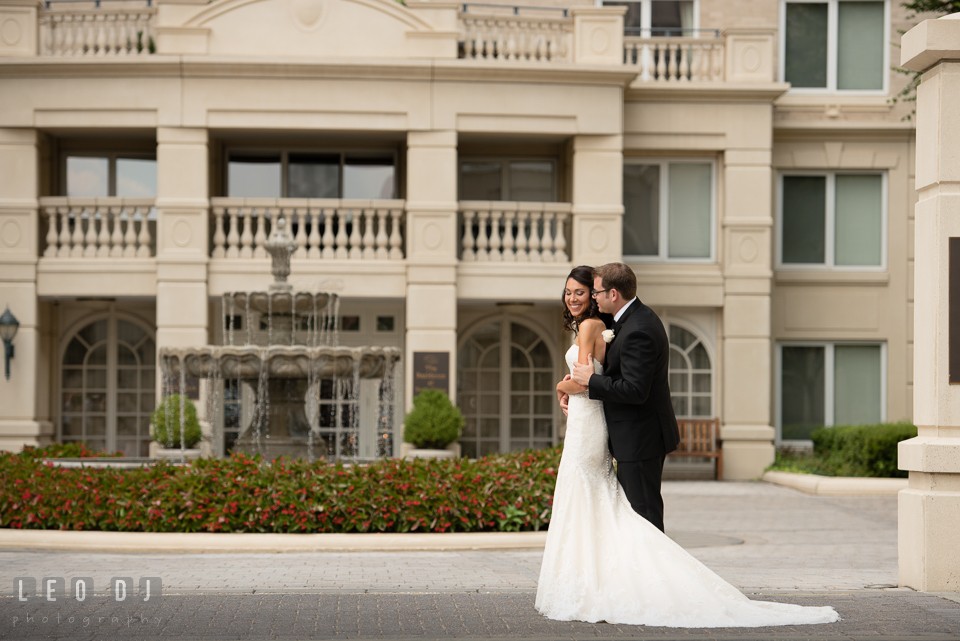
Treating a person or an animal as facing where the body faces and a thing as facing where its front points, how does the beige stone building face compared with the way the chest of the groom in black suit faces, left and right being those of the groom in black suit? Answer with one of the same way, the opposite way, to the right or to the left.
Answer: to the left

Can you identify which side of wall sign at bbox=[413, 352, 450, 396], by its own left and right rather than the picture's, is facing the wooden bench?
left

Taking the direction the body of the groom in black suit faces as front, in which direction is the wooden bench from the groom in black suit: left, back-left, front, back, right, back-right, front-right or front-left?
right

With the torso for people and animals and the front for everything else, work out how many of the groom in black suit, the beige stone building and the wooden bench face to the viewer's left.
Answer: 1

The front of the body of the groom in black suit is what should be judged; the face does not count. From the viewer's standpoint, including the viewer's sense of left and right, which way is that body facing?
facing to the left of the viewer

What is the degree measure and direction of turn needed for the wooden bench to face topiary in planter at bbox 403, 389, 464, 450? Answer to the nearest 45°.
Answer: approximately 45° to its right

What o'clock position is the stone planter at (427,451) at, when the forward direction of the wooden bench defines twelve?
The stone planter is roughly at 2 o'clock from the wooden bench.

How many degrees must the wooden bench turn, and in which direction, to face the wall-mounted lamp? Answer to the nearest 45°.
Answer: approximately 90° to its right
